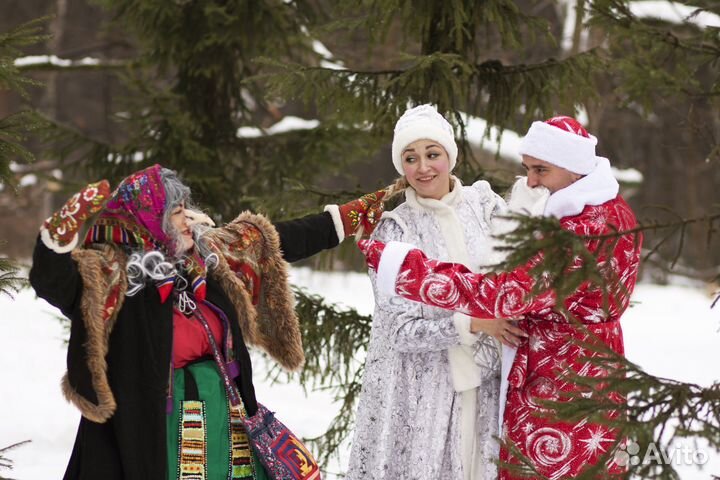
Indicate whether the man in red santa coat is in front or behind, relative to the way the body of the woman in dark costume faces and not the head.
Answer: in front

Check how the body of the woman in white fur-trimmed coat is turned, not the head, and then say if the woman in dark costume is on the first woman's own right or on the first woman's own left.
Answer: on the first woman's own right

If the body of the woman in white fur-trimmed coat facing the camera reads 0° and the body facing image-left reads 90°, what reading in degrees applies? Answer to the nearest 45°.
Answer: approximately 315°

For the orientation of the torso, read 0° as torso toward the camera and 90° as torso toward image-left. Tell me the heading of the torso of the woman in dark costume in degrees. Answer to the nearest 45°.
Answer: approximately 315°

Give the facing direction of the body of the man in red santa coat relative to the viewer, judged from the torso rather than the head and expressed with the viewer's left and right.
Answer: facing to the left of the viewer

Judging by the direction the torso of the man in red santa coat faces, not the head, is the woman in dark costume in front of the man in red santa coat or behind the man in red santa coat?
in front

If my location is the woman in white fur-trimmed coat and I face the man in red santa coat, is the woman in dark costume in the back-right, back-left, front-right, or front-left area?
back-right

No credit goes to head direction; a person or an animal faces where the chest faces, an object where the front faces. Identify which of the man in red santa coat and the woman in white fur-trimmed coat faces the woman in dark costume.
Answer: the man in red santa coat

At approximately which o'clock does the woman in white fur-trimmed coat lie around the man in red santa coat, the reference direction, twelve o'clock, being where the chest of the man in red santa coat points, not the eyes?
The woman in white fur-trimmed coat is roughly at 1 o'clock from the man in red santa coat.

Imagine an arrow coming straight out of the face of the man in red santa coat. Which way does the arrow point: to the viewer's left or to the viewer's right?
to the viewer's left

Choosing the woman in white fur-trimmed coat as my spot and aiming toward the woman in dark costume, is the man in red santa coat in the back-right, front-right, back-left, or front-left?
back-left

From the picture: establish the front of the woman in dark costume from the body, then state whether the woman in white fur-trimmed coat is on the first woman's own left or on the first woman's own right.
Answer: on the first woman's own left
